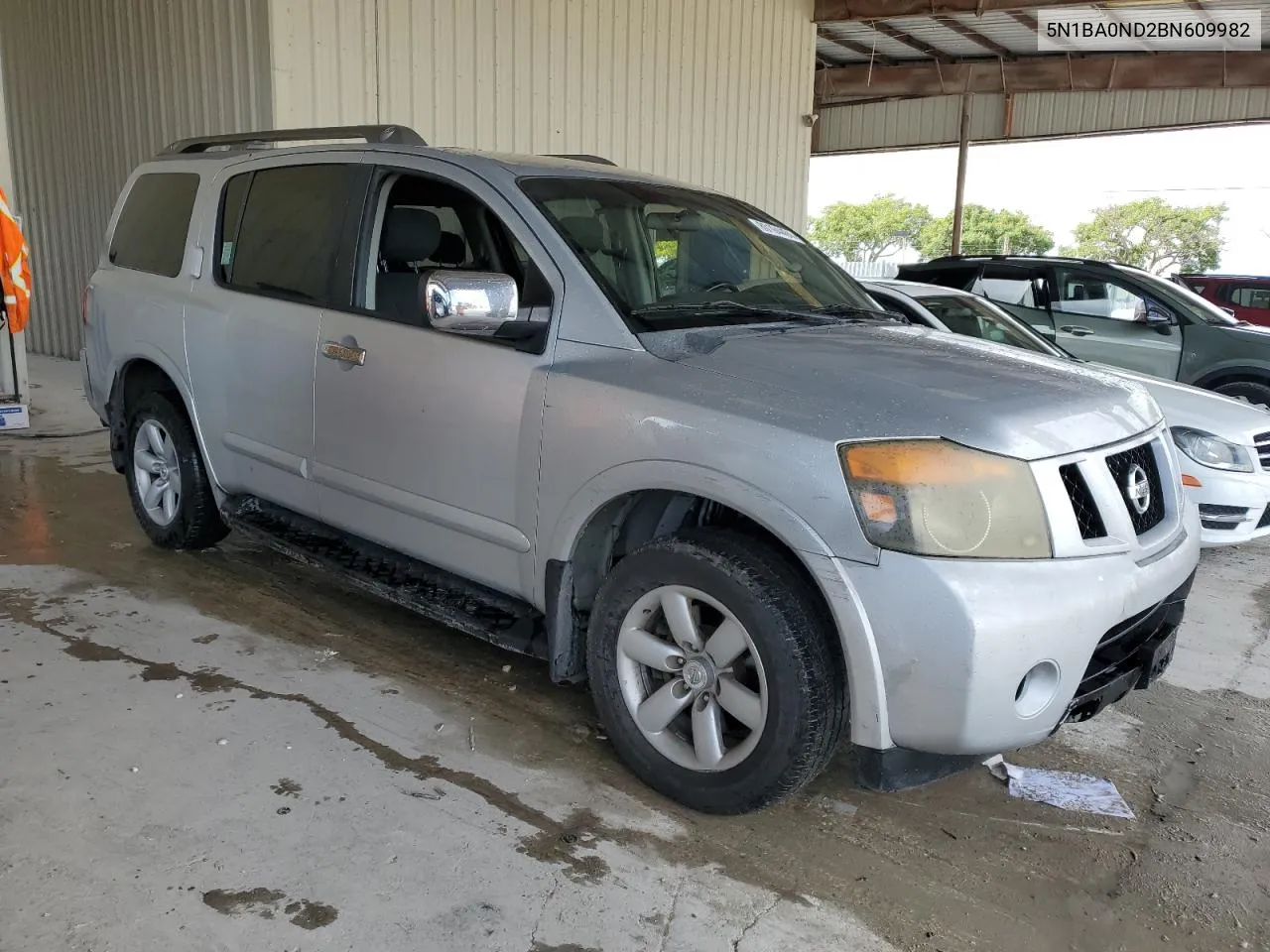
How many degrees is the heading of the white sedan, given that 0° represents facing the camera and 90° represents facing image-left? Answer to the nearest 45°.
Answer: approximately 315°

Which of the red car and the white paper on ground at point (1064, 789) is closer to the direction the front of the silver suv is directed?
the white paper on ground

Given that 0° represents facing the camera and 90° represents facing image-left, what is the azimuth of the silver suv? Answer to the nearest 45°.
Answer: approximately 315°

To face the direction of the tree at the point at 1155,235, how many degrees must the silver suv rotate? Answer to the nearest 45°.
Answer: approximately 90° to its left

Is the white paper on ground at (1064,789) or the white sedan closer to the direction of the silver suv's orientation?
the white paper on ground

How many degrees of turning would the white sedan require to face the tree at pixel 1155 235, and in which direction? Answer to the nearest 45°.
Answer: approximately 135° to its left

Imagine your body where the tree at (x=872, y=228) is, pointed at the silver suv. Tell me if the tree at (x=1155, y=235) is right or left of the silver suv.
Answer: left

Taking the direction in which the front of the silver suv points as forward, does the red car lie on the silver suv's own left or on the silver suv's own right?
on the silver suv's own left

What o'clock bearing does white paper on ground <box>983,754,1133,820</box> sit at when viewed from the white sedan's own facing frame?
The white paper on ground is roughly at 2 o'clock from the white sedan.
